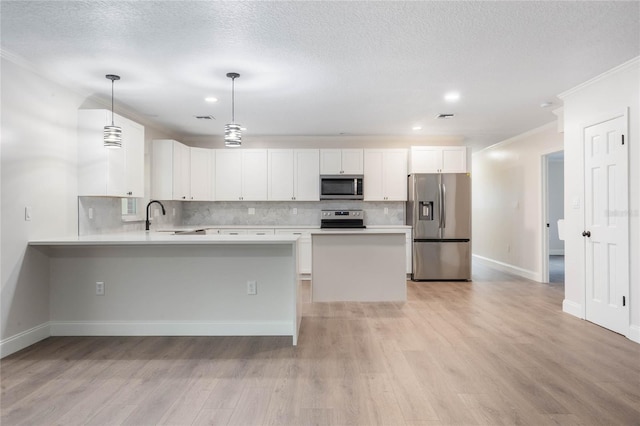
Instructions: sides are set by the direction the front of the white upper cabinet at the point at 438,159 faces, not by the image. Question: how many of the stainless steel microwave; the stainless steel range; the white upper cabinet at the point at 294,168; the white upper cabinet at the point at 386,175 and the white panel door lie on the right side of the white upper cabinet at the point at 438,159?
4

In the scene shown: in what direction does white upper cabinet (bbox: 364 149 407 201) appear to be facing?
toward the camera

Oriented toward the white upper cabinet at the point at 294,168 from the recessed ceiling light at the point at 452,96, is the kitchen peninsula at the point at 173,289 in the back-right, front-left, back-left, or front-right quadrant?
front-left

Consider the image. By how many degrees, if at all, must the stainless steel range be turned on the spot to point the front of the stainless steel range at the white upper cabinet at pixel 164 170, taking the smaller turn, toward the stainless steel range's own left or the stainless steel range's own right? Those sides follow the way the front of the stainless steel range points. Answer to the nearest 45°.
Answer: approximately 45° to the stainless steel range's own right

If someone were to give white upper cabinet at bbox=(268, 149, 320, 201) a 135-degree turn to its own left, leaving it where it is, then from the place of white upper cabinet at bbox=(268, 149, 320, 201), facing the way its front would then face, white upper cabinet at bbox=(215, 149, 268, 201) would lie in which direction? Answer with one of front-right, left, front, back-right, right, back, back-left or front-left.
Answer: back-left

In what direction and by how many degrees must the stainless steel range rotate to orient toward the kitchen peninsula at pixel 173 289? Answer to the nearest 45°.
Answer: approximately 45° to its right

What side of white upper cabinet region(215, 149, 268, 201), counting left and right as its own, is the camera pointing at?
front

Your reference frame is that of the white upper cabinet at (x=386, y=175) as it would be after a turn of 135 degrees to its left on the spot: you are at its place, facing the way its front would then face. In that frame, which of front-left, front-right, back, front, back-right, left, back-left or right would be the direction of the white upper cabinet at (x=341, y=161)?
back-left

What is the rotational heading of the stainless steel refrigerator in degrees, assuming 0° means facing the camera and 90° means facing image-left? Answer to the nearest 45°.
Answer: approximately 0°

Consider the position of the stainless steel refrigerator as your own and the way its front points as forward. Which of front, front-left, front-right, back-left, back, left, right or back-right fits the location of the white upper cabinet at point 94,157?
front-right

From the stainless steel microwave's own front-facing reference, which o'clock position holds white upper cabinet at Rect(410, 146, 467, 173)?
The white upper cabinet is roughly at 9 o'clock from the stainless steel microwave.

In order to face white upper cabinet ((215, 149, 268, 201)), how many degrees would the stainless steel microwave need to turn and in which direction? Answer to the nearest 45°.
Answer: approximately 90° to its right

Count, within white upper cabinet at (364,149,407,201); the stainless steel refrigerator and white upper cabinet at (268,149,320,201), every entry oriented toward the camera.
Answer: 3

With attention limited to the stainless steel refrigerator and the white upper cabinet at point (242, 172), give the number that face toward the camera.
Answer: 2

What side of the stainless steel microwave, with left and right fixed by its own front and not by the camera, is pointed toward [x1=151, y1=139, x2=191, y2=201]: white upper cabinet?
right

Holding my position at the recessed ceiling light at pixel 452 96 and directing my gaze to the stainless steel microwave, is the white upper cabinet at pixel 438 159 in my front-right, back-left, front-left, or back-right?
front-right

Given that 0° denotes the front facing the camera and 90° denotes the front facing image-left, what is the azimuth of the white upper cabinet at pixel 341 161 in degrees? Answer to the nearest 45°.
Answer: approximately 0°

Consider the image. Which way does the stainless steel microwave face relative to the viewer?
toward the camera
